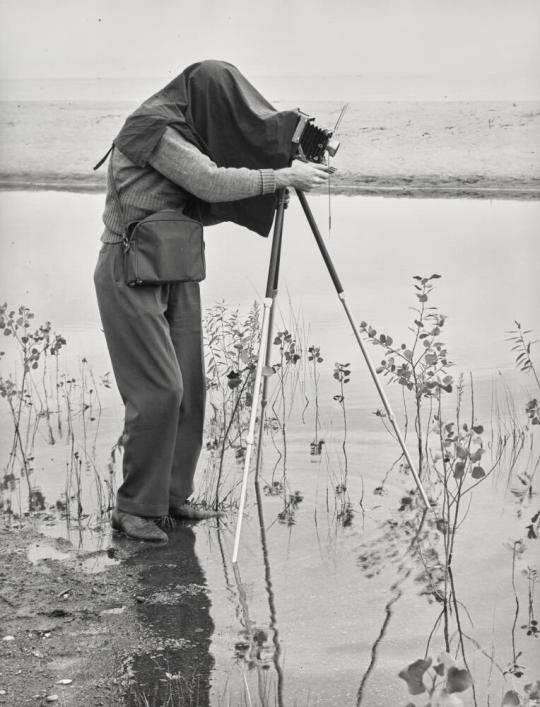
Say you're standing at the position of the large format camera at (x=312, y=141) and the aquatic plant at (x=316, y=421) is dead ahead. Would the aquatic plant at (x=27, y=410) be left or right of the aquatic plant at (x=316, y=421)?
left

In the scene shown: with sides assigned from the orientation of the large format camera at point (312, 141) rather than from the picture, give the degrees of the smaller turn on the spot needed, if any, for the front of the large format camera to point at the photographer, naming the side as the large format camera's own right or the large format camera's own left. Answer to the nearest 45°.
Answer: approximately 180°

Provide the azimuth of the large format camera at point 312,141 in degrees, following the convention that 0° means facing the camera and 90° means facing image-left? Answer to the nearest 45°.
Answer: approximately 270°

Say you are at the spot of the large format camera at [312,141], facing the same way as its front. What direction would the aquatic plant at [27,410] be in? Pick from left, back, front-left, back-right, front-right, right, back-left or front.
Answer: back-left

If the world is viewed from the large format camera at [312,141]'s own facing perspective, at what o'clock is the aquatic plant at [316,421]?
The aquatic plant is roughly at 9 o'clock from the large format camera.
